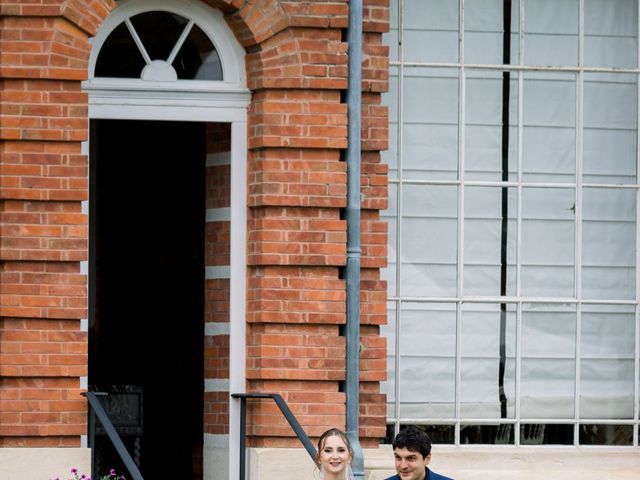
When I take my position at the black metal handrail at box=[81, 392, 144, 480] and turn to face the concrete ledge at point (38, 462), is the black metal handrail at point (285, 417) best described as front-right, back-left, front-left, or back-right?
back-right

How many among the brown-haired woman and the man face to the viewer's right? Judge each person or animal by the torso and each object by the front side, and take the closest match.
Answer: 0

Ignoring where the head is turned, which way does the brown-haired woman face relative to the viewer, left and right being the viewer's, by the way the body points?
facing the viewer

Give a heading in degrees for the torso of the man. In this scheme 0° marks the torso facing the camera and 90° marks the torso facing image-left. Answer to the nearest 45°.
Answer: approximately 45°

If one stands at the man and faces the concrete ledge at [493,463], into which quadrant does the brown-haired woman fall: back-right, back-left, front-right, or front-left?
back-left

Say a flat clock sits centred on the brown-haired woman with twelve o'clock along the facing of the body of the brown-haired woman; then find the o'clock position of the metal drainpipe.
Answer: The metal drainpipe is roughly at 6 o'clock from the brown-haired woman.

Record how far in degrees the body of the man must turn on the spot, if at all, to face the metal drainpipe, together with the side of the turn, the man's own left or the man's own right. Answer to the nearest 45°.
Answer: approximately 135° to the man's own right

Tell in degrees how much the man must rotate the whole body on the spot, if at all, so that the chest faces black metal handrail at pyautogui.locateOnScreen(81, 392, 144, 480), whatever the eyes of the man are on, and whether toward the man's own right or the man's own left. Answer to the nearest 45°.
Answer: approximately 90° to the man's own right
